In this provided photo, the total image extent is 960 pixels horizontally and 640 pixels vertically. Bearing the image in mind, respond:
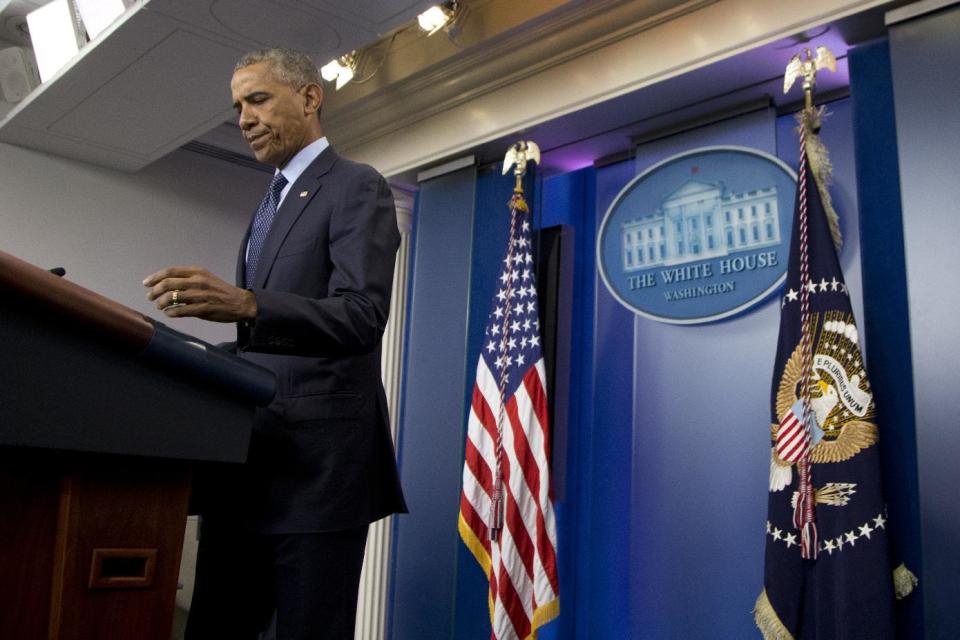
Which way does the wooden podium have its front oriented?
to the viewer's left

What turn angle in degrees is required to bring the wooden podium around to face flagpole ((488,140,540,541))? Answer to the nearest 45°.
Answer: approximately 135° to its right

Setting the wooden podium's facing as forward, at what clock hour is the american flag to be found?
The american flag is roughly at 4 o'clock from the wooden podium.

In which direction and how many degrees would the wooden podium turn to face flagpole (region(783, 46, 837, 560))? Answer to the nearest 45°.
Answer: approximately 135° to its right

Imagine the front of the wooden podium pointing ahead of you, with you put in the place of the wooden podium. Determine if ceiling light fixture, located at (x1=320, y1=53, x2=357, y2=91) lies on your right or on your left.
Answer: on your right
